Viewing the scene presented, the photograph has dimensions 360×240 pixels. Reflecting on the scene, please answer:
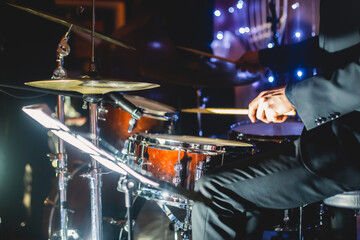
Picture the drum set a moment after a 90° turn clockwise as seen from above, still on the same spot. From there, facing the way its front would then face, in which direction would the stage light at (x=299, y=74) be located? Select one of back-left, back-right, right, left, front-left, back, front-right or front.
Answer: front-right

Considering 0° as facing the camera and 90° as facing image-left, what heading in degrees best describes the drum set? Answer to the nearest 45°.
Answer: approximately 90°
